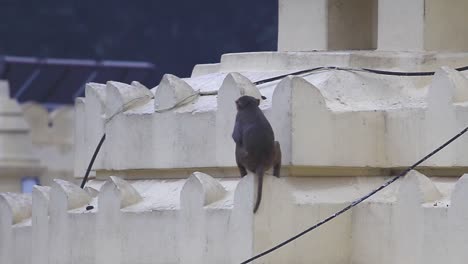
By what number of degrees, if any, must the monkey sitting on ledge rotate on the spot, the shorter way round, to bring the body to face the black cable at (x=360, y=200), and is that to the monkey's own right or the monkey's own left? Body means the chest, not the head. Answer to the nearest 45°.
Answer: approximately 90° to the monkey's own right

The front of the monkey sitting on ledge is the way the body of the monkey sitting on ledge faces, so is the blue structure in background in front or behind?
in front

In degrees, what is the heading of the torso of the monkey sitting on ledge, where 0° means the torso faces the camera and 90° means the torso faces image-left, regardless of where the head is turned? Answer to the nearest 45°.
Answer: approximately 180°

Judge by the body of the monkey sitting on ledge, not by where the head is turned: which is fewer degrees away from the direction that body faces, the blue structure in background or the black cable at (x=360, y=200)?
the blue structure in background
